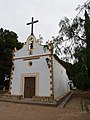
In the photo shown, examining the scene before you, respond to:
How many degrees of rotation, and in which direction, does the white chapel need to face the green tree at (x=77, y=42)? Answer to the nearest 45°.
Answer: approximately 90° to its left

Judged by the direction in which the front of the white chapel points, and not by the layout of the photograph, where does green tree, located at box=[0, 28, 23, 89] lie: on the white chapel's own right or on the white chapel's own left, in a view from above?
on the white chapel's own right

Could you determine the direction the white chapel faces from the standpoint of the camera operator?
facing the viewer and to the left of the viewer
